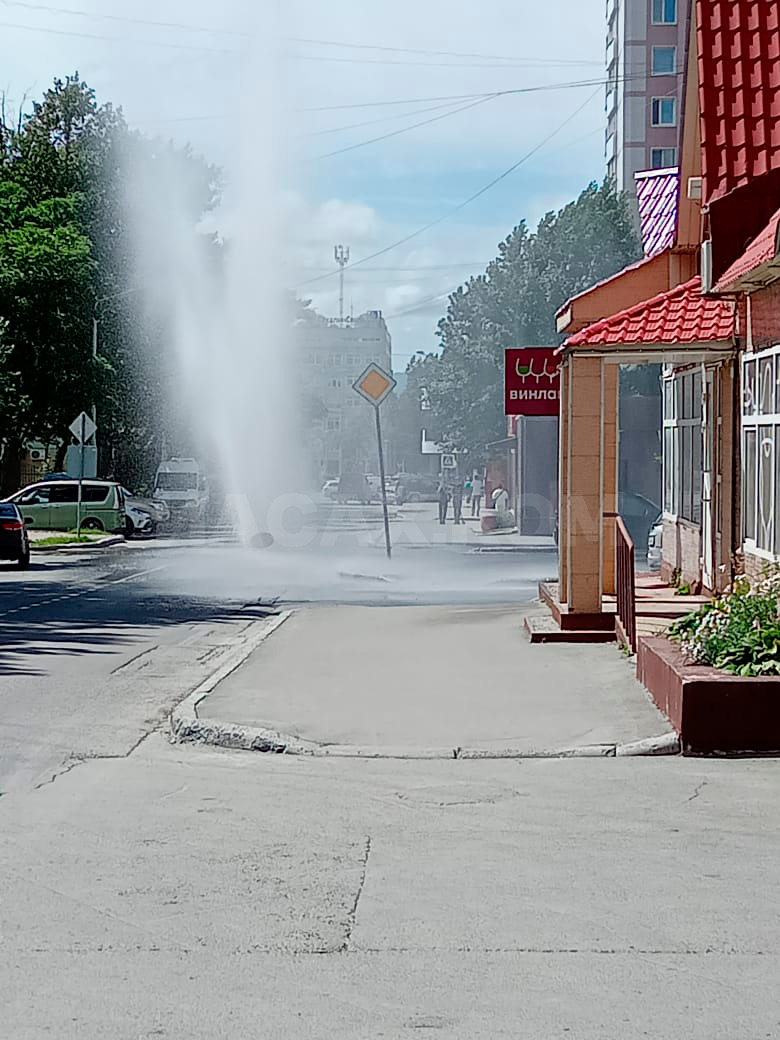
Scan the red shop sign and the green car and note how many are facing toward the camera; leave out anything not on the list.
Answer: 1

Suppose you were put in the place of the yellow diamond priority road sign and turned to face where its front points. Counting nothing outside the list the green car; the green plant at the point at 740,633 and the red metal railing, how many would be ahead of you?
2

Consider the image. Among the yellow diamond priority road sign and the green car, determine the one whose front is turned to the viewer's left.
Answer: the green car

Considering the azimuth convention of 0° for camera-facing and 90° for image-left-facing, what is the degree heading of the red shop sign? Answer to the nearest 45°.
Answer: approximately 0°

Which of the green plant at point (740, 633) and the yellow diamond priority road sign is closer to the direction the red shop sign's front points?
the green plant

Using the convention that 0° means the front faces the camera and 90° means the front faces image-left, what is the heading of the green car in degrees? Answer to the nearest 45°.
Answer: approximately 90°

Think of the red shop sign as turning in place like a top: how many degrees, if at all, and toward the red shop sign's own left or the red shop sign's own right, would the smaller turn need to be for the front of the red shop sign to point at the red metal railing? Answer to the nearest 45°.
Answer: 0° — it already faces it

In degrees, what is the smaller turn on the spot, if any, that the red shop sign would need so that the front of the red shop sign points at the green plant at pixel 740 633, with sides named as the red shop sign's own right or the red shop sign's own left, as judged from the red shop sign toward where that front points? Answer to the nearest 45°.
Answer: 0° — it already faces it

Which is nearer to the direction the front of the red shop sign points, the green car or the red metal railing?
the red metal railing

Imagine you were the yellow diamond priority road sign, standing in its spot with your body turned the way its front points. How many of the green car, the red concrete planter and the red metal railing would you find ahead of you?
2

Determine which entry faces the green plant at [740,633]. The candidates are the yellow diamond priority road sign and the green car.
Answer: the yellow diamond priority road sign

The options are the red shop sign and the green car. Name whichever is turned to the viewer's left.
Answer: the green car

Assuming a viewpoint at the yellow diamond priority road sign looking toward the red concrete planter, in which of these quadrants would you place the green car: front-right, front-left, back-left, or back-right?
back-right

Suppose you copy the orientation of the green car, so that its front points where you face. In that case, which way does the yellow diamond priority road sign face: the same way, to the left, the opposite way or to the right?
to the left
